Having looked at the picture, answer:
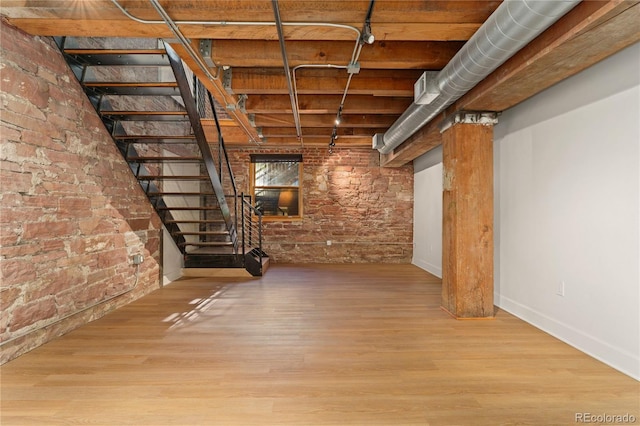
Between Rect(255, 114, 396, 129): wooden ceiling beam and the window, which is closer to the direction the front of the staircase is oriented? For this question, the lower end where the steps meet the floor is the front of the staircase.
the window

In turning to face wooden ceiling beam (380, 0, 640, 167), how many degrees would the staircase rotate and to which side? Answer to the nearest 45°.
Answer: approximately 135° to its right

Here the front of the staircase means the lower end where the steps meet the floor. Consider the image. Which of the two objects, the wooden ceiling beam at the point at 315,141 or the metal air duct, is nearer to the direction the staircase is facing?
the wooden ceiling beam

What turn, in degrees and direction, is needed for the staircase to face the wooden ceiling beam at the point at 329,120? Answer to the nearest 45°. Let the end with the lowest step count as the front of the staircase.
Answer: approximately 90° to its right

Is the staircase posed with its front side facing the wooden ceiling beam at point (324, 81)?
no

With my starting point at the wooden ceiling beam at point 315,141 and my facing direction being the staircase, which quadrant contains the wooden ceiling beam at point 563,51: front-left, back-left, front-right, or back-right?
front-left

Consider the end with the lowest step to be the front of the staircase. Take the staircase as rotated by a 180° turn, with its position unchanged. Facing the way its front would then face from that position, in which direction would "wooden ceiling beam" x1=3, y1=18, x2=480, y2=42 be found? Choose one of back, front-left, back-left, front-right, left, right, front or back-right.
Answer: front

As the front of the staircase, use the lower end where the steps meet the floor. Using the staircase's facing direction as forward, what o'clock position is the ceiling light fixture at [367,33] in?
The ceiling light fixture is roughly at 5 o'clock from the staircase.

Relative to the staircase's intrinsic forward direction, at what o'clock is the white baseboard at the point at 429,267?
The white baseboard is roughly at 3 o'clock from the staircase.

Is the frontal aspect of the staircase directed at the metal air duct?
no

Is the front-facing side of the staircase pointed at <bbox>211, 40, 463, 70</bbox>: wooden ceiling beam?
no

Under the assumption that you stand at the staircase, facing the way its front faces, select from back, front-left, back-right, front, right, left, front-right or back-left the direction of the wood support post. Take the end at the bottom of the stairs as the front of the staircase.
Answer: back-right

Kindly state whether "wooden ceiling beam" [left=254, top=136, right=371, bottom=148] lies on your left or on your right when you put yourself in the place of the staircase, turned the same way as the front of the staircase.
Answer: on your right

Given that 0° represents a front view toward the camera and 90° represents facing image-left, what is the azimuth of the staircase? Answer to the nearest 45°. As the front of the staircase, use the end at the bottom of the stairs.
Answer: approximately 180°
